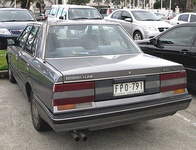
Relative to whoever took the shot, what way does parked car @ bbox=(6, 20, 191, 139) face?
facing away from the viewer and to the left of the viewer

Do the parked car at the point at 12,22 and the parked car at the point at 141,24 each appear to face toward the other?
no

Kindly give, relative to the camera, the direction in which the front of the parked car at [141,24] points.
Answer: facing the viewer and to the right of the viewer

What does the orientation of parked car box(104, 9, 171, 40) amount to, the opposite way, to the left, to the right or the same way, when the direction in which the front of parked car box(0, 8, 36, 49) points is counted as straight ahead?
the same way

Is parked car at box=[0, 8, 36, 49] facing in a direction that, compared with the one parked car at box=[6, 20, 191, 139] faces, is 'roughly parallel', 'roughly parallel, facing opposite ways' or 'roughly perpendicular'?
roughly parallel, facing opposite ways

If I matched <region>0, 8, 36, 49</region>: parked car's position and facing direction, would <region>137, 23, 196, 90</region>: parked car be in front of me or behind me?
in front

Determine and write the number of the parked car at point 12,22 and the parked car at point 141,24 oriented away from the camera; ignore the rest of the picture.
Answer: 0

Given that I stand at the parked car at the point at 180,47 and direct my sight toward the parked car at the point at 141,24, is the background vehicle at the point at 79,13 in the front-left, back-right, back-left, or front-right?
front-left

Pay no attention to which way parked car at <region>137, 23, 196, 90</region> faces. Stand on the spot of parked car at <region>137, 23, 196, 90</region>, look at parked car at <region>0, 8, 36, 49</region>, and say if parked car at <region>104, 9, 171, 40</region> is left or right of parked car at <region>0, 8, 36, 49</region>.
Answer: right

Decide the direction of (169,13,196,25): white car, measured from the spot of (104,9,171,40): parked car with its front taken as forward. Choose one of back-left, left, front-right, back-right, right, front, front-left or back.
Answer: left

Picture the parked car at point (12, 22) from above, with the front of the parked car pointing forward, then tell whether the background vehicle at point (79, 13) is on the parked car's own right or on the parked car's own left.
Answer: on the parked car's own left

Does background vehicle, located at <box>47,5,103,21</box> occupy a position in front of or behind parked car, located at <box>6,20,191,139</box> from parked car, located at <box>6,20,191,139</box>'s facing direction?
in front

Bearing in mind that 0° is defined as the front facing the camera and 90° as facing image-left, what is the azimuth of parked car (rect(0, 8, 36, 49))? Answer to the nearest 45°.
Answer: approximately 315°

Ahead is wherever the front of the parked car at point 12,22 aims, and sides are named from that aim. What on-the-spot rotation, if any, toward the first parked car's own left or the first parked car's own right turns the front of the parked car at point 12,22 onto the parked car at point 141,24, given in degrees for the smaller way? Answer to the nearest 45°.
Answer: approximately 45° to the first parked car's own left

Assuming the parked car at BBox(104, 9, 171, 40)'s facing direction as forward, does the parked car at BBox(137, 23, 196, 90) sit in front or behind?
in front

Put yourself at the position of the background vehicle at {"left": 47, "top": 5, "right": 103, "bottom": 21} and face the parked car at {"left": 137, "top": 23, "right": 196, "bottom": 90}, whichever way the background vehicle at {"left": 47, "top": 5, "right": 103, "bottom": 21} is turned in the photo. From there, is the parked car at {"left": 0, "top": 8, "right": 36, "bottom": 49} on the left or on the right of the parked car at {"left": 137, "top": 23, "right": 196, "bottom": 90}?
right

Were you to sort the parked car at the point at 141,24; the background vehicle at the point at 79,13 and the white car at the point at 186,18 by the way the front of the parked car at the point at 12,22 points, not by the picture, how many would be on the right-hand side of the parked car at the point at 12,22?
0

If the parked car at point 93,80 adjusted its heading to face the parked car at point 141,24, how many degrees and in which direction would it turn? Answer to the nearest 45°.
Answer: approximately 45° to its right
